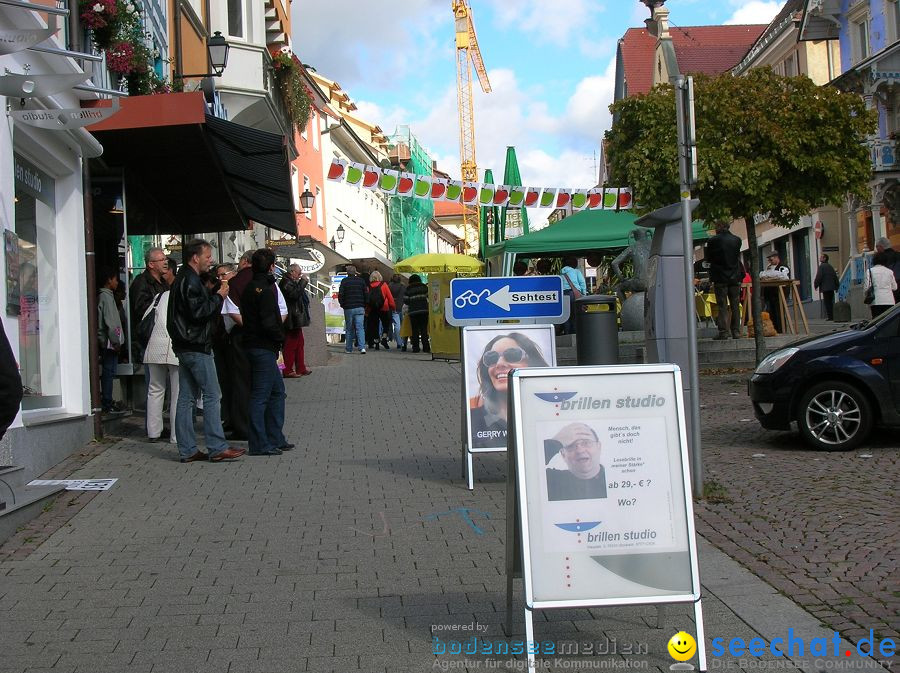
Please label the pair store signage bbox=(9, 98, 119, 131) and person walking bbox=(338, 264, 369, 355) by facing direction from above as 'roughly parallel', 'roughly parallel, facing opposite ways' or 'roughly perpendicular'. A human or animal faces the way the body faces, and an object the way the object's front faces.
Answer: roughly parallel

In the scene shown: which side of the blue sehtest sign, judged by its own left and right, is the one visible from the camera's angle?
front

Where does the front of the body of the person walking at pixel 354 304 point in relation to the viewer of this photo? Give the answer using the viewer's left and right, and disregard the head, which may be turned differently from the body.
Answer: facing away from the viewer

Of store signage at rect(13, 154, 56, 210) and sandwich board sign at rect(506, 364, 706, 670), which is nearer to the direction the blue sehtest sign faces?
the sandwich board sign

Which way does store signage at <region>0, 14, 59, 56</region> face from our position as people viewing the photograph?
facing the viewer and to the right of the viewer

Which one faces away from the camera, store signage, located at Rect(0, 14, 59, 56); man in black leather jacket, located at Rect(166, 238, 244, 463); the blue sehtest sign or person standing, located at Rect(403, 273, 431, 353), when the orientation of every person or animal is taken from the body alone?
the person standing

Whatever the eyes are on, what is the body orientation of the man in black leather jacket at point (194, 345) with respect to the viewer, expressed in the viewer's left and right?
facing to the right of the viewer

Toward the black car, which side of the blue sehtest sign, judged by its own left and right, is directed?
left

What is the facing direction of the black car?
to the viewer's left

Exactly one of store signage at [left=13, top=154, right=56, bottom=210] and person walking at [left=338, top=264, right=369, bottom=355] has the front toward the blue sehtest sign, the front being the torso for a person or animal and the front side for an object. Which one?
the store signage

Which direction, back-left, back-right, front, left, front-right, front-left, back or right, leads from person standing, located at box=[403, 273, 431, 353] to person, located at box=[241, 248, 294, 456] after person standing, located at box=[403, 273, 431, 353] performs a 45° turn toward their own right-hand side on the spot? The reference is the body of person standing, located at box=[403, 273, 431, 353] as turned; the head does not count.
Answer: back-right

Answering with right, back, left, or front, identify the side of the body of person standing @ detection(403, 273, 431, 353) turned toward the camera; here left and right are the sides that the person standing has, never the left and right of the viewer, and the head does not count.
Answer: back

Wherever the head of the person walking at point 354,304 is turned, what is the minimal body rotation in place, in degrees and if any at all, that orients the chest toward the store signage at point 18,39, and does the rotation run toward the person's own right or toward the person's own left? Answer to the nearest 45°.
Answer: approximately 180°

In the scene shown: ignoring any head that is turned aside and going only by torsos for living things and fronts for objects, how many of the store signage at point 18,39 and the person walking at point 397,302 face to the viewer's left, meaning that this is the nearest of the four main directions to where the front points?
0

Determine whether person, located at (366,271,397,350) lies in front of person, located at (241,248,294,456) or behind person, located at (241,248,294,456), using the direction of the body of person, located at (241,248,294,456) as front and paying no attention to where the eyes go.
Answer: in front

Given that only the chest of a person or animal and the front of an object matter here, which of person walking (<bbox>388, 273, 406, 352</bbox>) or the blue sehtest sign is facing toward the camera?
the blue sehtest sign

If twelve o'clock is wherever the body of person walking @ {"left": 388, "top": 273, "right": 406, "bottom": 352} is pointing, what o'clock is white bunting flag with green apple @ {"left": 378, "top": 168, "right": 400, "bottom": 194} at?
The white bunting flag with green apple is roughly at 6 o'clock from the person walking.

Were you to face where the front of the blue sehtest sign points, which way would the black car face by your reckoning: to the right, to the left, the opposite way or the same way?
to the right
